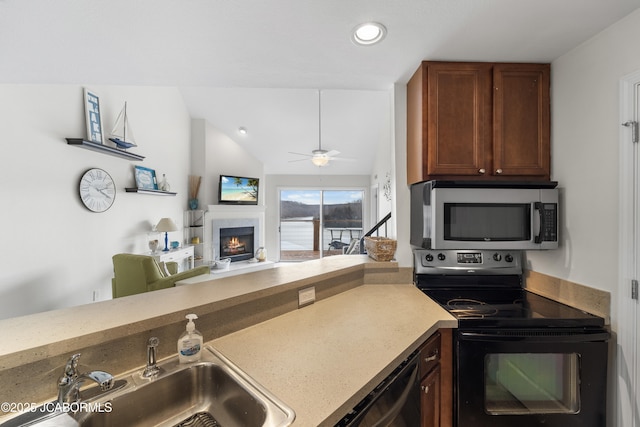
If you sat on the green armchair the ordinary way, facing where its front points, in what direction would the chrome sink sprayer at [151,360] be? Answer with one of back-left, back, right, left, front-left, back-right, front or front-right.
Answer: back-right

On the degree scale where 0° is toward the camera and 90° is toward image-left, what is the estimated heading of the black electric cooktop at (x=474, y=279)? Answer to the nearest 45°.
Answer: approximately 0°

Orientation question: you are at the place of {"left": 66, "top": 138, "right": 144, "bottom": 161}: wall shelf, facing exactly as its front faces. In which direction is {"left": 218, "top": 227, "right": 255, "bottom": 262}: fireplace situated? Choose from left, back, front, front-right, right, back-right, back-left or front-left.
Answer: left

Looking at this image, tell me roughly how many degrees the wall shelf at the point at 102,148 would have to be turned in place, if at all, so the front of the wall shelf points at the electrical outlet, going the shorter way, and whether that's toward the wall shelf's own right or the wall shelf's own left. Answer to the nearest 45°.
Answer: approximately 45° to the wall shelf's own right

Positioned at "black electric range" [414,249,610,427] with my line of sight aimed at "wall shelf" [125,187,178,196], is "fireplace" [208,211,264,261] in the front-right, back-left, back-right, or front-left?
front-right

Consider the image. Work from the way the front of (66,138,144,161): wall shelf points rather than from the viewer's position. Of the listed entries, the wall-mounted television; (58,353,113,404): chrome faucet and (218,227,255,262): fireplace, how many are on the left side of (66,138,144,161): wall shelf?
2

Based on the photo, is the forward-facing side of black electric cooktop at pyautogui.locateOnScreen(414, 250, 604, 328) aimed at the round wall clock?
no

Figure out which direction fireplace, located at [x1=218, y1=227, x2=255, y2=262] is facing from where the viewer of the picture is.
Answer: facing the viewer

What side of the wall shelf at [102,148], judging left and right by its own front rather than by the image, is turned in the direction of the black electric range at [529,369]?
front

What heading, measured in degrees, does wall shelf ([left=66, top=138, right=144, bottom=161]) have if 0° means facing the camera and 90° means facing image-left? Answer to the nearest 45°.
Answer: approximately 315°

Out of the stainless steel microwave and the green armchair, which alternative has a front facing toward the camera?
the stainless steel microwave

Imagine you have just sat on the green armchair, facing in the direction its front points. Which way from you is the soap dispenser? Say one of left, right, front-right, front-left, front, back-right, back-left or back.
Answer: back-right

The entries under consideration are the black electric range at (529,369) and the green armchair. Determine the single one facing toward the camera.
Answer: the black electric range

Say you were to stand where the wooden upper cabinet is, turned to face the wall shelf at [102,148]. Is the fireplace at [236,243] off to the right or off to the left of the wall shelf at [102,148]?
right

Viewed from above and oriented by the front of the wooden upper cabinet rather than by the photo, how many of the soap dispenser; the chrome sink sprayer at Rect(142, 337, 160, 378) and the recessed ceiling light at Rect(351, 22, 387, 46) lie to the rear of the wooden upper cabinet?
0

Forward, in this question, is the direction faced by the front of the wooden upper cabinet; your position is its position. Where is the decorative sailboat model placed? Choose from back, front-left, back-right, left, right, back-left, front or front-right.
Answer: right

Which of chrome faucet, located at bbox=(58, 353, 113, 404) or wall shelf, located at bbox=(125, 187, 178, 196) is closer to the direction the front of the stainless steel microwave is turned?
the chrome faucet

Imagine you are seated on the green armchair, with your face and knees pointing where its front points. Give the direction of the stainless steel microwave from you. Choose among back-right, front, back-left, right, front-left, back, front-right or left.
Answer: right
